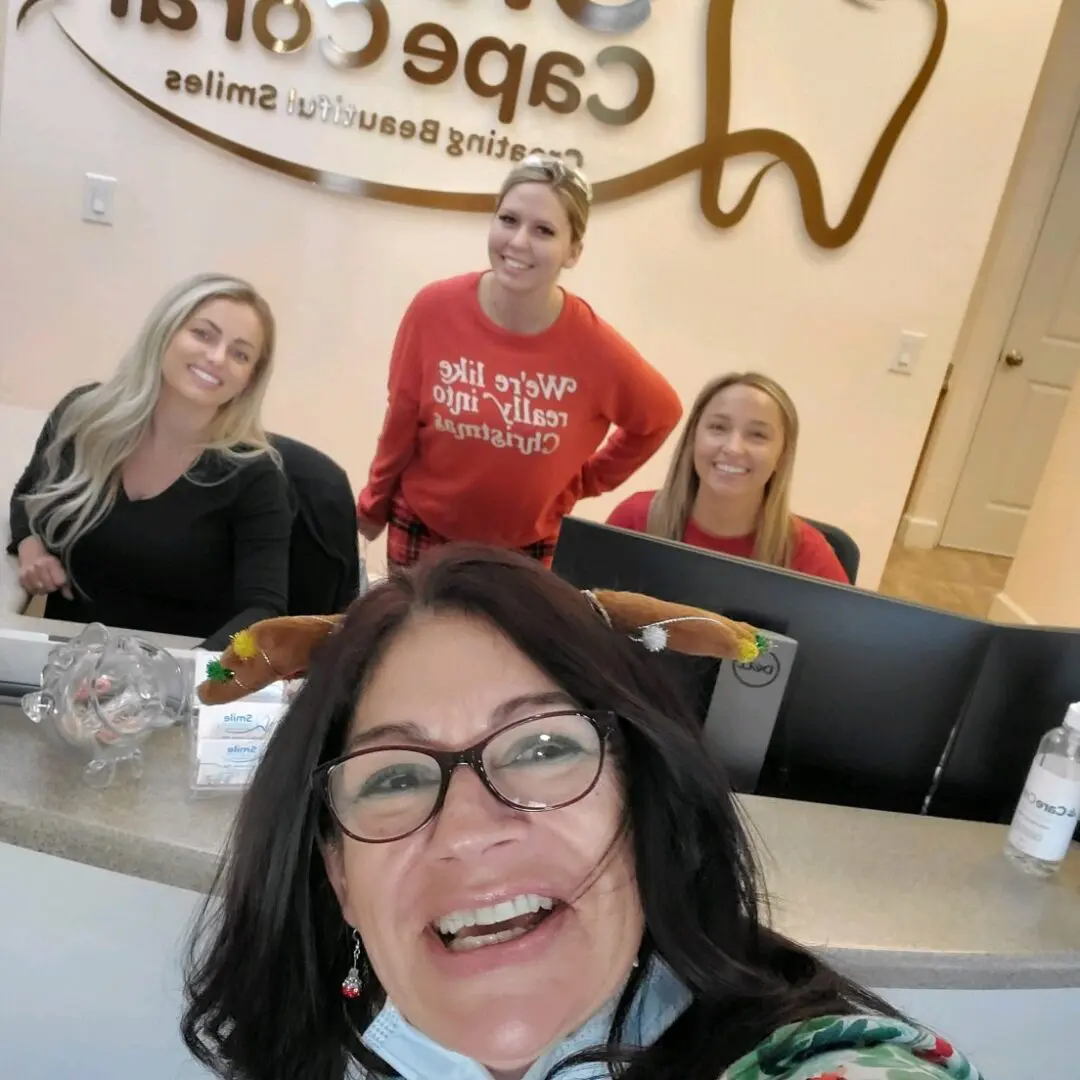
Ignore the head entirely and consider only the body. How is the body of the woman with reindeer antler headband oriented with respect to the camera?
toward the camera

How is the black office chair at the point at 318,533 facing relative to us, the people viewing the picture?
facing the viewer and to the left of the viewer

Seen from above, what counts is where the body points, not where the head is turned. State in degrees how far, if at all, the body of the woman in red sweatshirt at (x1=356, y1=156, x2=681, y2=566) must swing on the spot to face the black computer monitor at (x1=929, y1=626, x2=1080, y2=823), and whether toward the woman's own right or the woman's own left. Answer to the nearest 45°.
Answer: approximately 45° to the woman's own left

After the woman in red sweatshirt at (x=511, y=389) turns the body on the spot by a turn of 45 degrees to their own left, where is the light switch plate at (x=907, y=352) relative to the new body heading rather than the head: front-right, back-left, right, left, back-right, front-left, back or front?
left

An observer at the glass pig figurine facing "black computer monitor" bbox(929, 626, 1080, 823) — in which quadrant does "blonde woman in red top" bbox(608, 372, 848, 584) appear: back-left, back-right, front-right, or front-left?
front-left

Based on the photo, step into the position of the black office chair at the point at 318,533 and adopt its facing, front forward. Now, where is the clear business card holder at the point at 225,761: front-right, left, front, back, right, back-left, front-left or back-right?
front-left

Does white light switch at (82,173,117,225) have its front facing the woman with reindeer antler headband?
yes

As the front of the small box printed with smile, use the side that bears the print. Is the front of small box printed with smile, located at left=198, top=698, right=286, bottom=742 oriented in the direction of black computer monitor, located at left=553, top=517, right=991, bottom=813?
no

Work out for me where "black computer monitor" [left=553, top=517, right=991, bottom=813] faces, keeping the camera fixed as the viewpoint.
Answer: facing away from the viewer

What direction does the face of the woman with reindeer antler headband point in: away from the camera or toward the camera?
toward the camera

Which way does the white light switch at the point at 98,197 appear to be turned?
toward the camera

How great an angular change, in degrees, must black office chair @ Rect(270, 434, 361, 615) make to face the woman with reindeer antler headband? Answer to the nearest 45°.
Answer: approximately 45° to its left

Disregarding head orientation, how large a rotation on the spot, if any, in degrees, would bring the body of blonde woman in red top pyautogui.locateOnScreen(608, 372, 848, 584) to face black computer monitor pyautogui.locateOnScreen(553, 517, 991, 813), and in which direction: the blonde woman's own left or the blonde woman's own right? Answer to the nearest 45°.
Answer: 0° — they already face it

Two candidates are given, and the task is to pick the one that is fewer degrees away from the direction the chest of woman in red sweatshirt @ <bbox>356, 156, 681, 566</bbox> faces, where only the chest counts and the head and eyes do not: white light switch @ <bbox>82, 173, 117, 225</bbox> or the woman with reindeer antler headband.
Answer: the woman with reindeer antler headband

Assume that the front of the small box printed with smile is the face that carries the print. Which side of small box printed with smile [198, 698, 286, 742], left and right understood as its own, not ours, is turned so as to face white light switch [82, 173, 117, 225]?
back

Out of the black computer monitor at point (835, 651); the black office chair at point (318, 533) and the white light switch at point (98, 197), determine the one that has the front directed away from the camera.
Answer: the black computer monitor

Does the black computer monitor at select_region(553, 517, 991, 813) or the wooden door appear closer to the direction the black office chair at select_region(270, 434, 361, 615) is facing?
the black computer monitor

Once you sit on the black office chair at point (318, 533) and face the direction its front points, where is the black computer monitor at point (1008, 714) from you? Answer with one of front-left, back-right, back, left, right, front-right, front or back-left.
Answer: left

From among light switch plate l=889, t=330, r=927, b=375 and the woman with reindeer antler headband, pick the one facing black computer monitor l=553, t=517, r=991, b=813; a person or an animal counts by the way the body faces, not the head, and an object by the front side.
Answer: the light switch plate

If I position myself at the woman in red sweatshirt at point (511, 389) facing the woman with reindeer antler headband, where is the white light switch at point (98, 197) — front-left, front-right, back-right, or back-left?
back-right

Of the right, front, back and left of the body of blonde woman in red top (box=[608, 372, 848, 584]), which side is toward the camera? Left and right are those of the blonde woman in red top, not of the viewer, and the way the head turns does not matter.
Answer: front

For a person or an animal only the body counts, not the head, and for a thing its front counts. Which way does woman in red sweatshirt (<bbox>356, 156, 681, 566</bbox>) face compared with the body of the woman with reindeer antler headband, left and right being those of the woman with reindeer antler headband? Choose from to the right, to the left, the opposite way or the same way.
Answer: the same way
